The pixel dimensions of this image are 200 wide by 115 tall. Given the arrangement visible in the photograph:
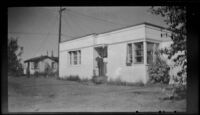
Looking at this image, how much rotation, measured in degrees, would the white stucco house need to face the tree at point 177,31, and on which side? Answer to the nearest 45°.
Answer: approximately 135° to its left

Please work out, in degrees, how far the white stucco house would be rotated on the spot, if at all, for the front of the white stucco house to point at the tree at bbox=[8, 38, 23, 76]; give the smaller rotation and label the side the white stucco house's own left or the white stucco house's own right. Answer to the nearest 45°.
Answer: approximately 45° to the white stucco house's own right

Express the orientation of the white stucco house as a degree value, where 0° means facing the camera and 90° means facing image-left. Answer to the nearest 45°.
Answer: approximately 45°
